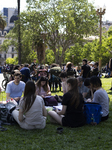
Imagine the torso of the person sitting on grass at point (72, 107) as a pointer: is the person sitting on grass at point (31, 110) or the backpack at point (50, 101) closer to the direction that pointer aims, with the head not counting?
the backpack

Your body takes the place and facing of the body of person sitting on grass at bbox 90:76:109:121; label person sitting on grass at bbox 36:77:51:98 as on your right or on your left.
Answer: on your right

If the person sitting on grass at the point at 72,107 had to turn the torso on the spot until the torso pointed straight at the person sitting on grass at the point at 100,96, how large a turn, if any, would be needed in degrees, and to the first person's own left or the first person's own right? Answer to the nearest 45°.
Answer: approximately 90° to the first person's own right

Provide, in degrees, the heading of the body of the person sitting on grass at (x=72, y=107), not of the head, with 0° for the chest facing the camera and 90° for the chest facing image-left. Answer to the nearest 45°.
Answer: approximately 135°

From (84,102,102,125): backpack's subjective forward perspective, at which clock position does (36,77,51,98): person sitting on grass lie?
The person sitting on grass is roughly at 5 o'clock from the backpack.

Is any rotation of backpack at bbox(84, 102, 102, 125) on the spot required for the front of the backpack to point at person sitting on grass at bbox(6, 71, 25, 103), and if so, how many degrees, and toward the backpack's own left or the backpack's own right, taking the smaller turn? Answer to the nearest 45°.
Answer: approximately 135° to the backpack's own right

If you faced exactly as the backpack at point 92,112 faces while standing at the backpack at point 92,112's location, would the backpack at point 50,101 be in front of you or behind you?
behind

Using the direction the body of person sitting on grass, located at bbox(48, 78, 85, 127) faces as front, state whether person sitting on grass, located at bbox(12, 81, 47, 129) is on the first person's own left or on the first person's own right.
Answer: on the first person's own left

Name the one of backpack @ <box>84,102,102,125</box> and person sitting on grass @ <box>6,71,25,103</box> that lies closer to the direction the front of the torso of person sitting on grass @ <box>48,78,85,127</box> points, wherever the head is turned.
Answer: the person sitting on grass

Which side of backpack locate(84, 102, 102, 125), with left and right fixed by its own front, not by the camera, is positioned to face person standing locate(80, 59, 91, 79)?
back

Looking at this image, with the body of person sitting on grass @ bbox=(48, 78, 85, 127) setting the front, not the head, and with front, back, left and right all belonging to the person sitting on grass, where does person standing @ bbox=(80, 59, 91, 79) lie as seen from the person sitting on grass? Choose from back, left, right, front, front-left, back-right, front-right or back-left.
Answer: front-right

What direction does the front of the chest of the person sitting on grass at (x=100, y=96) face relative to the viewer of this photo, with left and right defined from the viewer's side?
facing to the left of the viewer

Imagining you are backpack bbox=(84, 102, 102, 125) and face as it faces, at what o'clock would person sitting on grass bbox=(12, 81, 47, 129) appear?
The person sitting on grass is roughly at 2 o'clock from the backpack.
